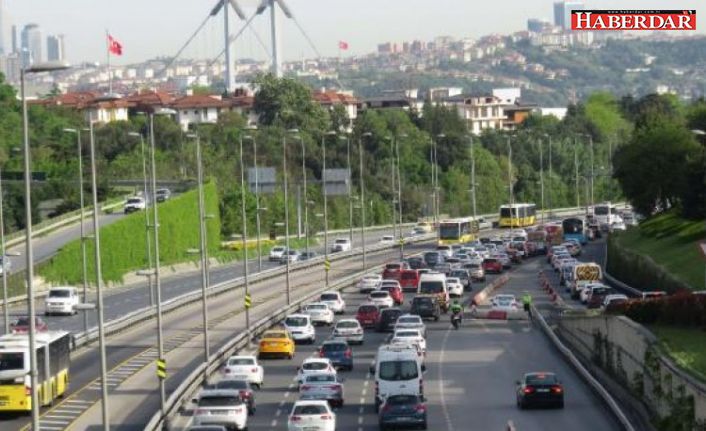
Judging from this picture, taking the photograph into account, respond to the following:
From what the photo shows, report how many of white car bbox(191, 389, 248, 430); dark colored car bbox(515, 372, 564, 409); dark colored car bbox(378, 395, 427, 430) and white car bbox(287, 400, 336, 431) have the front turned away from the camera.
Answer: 4

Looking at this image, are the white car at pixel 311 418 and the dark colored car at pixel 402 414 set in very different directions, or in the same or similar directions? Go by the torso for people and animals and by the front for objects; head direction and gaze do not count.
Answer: same or similar directions

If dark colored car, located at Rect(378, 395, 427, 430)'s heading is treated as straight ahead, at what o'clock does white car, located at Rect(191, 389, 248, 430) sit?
The white car is roughly at 9 o'clock from the dark colored car.

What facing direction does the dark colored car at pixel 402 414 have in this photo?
away from the camera

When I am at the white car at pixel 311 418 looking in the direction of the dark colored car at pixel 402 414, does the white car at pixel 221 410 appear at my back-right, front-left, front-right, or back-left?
back-left

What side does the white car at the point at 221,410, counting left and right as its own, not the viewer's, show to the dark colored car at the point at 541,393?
right

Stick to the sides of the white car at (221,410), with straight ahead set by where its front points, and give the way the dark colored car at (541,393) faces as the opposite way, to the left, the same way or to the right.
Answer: the same way

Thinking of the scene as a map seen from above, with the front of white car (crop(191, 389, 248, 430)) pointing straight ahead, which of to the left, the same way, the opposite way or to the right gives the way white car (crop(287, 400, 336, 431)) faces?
the same way

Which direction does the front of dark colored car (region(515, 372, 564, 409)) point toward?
away from the camera
